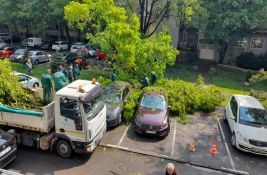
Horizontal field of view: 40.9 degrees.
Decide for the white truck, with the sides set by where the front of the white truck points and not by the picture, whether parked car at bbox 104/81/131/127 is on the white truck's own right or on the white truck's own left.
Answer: on the white truck's own left

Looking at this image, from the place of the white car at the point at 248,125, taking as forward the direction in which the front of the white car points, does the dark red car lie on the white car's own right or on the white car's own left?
on the white car's own right

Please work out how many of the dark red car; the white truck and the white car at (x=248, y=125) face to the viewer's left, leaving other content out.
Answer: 0

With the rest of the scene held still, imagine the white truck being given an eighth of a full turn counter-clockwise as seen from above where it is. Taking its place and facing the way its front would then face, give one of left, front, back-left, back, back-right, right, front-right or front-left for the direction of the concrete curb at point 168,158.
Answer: front

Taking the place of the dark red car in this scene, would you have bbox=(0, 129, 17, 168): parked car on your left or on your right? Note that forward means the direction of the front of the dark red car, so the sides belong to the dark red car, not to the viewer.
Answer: on your right

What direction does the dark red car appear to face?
toward the camera

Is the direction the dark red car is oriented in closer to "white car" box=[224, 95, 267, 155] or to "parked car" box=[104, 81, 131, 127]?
the white car

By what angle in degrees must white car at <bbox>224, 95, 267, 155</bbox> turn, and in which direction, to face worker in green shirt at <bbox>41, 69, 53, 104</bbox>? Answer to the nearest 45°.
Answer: approximately 135° to its right

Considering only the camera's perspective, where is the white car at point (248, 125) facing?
facing the viewer and to the right of the viewer
